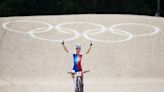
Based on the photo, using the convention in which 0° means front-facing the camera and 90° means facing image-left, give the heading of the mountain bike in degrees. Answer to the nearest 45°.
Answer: approximately 0°
